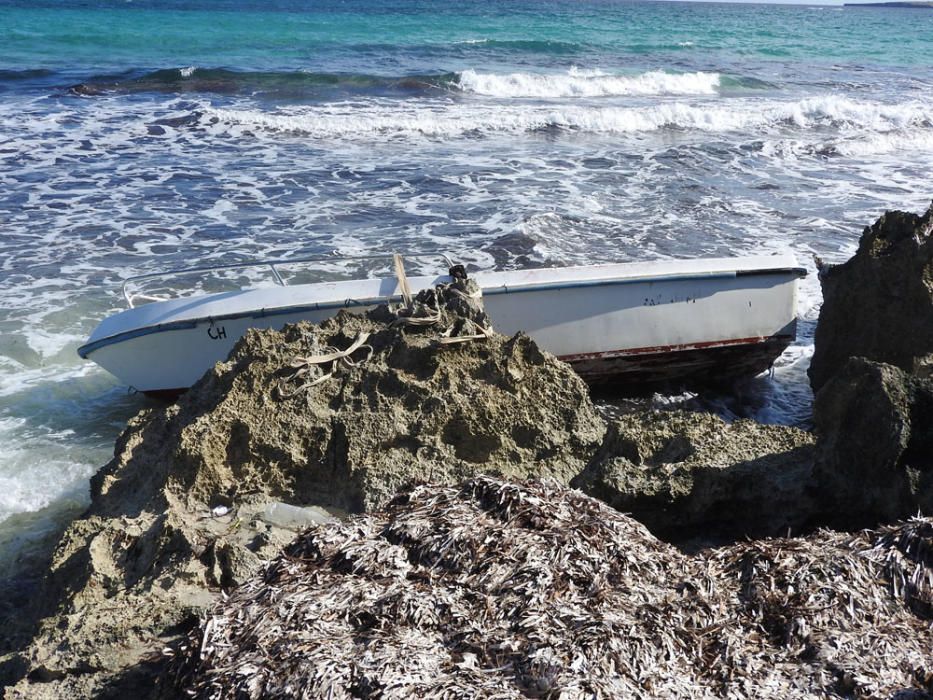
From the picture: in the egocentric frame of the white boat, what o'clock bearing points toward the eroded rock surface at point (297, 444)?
The eroded rock surface is roughly at 10 o'clock from the white boat.

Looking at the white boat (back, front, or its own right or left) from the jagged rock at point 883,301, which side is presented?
back

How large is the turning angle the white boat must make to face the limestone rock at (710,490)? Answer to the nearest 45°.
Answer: approximately 90° to its left

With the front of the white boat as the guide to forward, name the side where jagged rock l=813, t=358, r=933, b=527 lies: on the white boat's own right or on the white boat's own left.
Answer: on the white boat's own left

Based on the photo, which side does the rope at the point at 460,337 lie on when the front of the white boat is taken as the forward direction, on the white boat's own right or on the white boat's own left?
on the white boat's own left

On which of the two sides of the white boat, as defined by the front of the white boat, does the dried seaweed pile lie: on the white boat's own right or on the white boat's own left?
on the white boat's own left

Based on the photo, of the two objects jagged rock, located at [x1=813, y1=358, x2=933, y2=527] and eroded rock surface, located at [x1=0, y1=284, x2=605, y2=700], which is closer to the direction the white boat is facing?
the eroded rock surface

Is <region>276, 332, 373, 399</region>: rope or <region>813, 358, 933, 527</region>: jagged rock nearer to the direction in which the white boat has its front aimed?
the rope

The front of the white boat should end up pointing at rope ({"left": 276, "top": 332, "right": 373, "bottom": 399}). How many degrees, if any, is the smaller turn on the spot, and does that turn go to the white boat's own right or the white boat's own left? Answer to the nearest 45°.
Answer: approximately 45° to the white boat's own left

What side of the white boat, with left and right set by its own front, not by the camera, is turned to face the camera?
left
